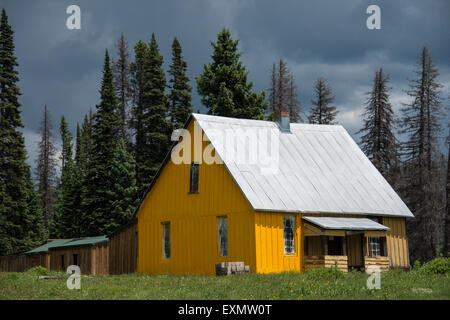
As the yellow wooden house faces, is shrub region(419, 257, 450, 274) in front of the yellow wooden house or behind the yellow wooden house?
in front

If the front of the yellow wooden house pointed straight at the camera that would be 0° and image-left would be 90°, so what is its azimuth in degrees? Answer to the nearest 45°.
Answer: approximately 315°
